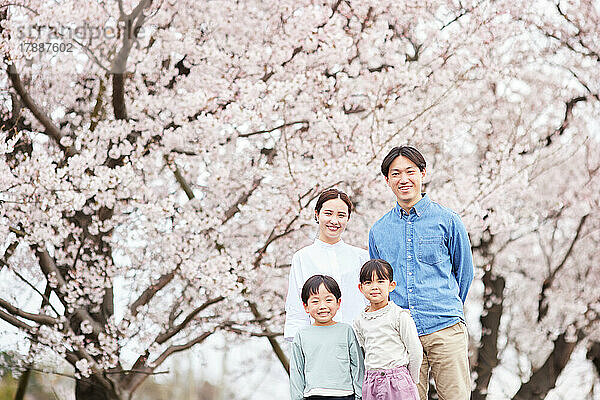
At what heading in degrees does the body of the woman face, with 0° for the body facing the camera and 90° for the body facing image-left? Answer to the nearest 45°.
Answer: approximately 0°

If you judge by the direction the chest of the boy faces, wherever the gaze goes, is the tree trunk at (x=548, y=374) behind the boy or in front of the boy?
behind

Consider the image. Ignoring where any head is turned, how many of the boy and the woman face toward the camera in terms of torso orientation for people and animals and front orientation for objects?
2
